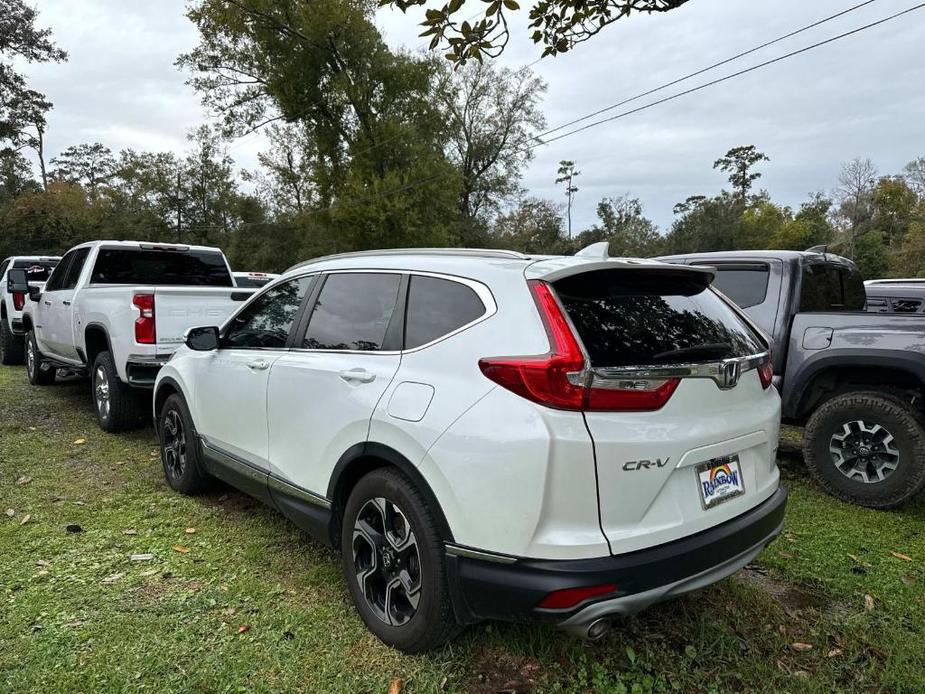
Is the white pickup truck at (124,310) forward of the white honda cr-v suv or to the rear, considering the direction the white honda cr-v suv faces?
forward

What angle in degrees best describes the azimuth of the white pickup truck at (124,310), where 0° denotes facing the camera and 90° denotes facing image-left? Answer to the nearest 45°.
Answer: approximately 135°

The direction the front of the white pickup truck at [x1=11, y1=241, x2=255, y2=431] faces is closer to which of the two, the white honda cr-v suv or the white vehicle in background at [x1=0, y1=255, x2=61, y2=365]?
the white vehicle in background

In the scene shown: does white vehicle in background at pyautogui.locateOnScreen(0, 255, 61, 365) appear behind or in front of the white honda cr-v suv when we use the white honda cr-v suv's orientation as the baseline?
in front

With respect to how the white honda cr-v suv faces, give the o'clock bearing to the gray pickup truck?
The gray pickup truck is roughly at 3 o'clock from the white honda cr-v suv.

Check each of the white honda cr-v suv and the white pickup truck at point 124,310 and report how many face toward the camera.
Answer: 0

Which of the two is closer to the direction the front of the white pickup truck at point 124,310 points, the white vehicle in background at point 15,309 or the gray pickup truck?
the white vehicle in background

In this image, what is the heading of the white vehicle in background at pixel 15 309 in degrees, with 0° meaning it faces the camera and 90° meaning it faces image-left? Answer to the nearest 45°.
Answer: approximately 135°

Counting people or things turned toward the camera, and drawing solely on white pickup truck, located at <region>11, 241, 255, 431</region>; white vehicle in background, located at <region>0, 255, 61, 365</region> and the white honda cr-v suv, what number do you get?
0

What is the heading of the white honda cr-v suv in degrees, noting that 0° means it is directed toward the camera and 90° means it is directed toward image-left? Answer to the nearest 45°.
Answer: approximately 135°

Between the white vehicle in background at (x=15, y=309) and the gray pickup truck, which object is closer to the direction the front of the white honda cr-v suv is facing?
the white vehicle in background
